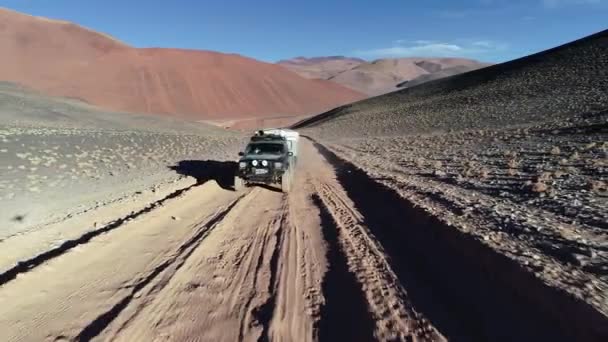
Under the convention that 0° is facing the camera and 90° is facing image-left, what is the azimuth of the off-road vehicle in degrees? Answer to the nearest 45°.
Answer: approximately 0°
